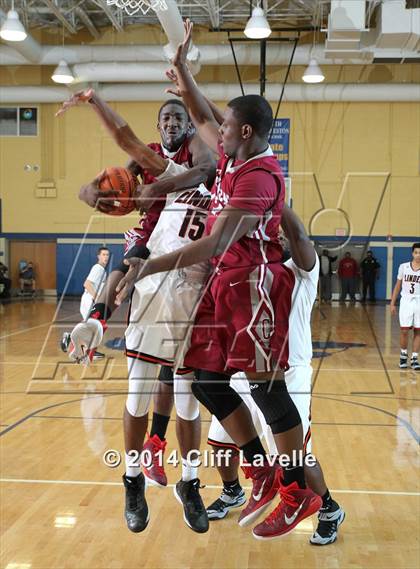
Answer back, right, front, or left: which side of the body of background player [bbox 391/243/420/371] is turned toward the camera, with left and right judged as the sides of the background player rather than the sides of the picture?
front

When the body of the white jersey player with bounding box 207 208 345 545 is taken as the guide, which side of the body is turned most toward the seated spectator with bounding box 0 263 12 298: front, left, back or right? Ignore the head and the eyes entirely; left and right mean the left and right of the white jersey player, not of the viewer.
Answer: right

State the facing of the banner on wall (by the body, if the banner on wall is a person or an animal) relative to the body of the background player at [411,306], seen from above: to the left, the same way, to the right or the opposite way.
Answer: the same way

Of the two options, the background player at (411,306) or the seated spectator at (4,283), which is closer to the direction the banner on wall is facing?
the background player

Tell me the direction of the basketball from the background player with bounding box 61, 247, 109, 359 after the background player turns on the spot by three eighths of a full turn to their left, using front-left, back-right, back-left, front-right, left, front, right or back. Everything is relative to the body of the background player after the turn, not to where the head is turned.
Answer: back

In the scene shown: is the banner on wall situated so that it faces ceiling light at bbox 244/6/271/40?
yes

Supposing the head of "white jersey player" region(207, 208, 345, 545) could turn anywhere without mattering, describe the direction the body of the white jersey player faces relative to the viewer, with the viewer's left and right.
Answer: facing the viewer and to the left of the viewer

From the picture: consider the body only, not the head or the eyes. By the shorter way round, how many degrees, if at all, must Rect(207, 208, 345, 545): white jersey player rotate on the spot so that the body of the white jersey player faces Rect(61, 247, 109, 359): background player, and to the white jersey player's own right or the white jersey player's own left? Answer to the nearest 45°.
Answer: approximately 90° to the white jersey player's own right

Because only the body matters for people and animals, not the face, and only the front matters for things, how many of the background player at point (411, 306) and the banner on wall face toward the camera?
2

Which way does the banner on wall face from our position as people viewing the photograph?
facing the viewer

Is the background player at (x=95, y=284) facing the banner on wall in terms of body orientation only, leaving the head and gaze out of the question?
no

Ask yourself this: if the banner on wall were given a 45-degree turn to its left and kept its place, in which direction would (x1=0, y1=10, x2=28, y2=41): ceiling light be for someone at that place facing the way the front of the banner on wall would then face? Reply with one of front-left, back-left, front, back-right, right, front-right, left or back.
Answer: right

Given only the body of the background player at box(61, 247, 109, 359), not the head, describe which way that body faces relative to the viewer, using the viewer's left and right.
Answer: facing the viewer and to the right of the viewer
